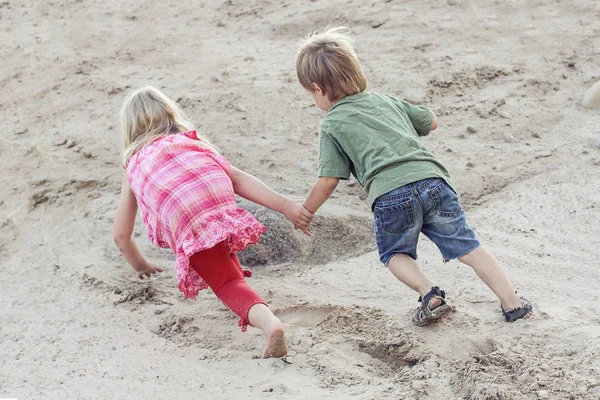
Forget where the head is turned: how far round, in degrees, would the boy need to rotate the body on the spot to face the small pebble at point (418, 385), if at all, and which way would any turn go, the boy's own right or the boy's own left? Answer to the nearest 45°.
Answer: approximately 135° to the boy's own left

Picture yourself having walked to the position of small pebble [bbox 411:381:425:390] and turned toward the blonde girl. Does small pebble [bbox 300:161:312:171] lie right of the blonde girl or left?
right

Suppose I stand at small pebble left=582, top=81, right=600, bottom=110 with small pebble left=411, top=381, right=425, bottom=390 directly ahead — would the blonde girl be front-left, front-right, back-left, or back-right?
front-right

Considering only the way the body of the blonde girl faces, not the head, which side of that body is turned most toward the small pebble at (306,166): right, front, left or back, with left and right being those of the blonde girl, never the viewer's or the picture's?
right

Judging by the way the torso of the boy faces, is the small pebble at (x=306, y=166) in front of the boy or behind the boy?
in front

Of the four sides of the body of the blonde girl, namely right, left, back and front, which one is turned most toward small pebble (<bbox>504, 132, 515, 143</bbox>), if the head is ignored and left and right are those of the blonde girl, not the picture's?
right

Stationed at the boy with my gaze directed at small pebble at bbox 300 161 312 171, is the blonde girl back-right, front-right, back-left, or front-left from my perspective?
front-left

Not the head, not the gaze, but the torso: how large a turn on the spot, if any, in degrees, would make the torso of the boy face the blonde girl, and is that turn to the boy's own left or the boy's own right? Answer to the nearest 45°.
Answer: approximately 45° to the boy's own left

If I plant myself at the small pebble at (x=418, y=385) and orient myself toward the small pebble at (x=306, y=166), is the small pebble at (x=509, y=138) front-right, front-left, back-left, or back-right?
front-right

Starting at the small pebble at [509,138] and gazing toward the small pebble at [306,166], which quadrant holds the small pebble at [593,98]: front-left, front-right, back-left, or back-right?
back-right

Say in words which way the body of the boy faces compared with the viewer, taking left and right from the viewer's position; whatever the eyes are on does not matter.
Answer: facing away from the viewer and to the left of the viewer

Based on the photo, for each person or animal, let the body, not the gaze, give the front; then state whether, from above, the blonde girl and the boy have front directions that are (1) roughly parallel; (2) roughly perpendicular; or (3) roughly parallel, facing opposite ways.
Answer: roughly parallel

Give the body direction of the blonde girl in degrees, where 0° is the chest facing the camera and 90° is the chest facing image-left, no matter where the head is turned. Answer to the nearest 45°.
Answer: approximately 135°

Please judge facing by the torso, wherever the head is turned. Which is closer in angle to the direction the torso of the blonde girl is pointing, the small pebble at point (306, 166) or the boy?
the small pebble

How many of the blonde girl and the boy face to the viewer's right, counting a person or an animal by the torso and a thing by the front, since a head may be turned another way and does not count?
0
